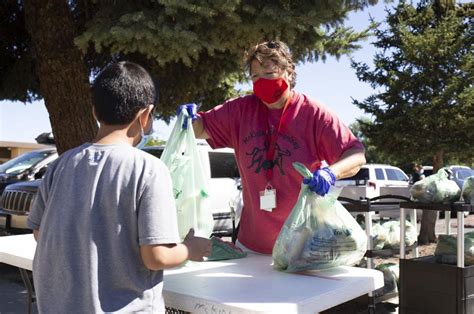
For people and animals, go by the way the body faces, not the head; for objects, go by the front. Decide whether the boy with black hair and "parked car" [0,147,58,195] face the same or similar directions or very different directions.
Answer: very different directions

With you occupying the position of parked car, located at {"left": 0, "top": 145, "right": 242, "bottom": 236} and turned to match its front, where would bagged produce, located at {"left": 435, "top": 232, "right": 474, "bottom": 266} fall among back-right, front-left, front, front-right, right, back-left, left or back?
front-left

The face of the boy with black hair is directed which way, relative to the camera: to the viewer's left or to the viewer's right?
to the viewer's right

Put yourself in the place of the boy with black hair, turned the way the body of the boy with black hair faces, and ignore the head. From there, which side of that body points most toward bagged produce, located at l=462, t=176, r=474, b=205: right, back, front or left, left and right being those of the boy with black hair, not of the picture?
front

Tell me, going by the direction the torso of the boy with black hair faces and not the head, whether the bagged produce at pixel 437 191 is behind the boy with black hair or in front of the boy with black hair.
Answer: in front

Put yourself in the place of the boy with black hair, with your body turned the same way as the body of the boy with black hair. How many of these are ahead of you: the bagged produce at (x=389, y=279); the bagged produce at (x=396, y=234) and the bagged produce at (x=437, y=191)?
3

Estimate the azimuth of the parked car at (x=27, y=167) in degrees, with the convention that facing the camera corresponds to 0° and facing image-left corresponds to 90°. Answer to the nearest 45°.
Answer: approximately 45°

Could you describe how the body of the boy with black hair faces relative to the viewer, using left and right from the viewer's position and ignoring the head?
facing away from the viewer and to the right of the viewer

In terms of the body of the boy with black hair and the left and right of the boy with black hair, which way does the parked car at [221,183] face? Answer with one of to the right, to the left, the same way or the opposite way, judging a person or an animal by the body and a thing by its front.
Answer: the opposite way

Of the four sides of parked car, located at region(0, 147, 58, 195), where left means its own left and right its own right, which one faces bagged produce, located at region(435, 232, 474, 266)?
left
